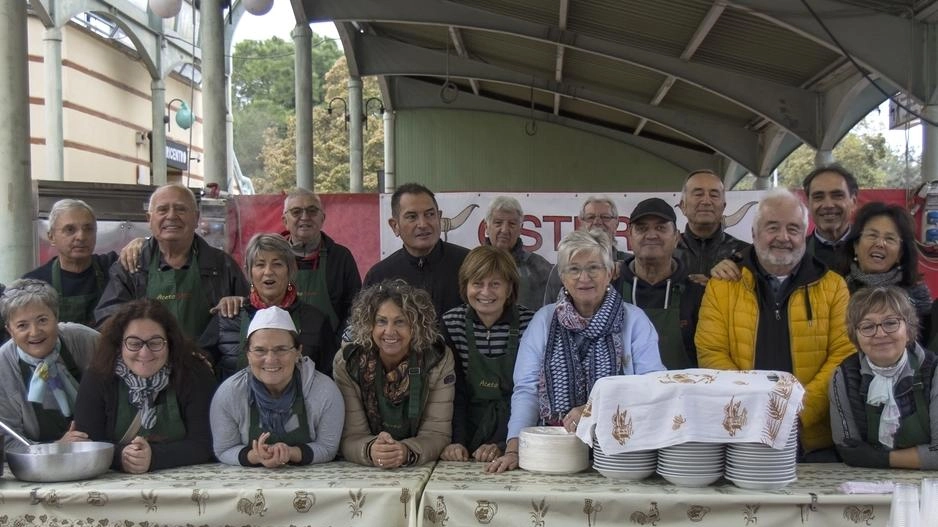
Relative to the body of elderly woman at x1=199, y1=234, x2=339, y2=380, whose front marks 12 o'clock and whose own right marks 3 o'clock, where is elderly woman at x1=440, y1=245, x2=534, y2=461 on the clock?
elderly woman at x1=440, y1=245, x2=534, y2=461 is roughly at 10 o'clock from elderly woman at x1=199, y1=234, x2=339, y2=380.

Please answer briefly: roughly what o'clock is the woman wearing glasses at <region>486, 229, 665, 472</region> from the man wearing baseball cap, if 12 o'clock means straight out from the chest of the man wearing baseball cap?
The woman wearing glasses is roughly at 1 o'clock from the man wearing baseball cap.

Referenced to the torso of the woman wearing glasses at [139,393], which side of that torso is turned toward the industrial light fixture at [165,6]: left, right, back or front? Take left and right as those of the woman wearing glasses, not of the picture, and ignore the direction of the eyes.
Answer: back
